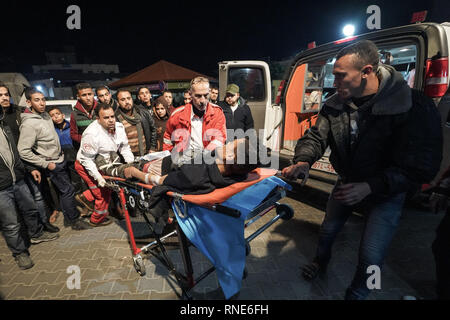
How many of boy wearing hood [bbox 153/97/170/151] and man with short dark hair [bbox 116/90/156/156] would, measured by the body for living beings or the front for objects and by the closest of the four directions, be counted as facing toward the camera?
2

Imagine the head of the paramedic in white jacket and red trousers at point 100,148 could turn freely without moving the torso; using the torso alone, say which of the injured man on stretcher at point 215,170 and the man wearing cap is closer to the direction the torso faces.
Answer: the injured man on stretcher

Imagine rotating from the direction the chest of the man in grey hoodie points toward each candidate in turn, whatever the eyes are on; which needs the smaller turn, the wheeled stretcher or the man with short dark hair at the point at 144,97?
the wheeled stretcher

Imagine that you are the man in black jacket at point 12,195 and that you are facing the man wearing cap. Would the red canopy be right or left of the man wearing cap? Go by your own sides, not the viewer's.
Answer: left
